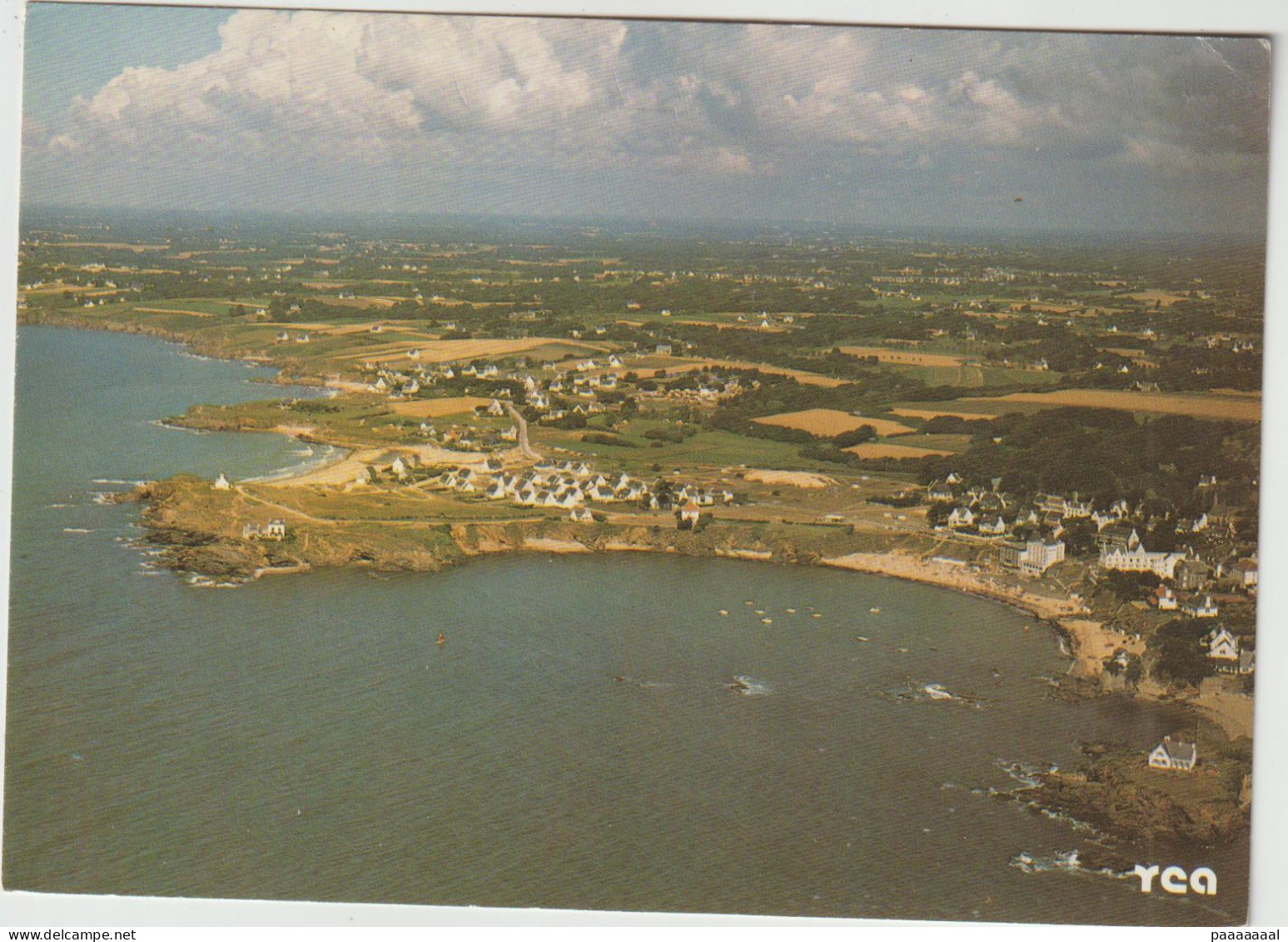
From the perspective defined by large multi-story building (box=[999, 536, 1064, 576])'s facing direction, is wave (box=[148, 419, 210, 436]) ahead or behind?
ahead

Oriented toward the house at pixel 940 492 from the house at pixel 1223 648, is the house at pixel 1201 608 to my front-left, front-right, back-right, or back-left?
front-right

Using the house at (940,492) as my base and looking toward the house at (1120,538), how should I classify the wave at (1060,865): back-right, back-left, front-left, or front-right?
front-right

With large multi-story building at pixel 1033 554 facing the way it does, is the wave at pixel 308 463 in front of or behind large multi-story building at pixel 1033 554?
in front
